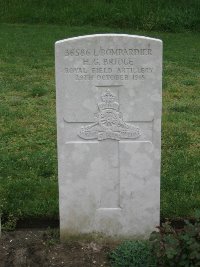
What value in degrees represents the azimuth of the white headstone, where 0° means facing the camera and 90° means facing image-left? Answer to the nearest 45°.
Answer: approximately 0°
